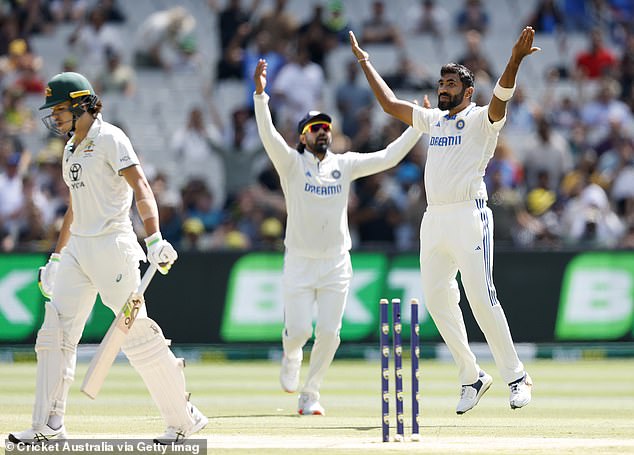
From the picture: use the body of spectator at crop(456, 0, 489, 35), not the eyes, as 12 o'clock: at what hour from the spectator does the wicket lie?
The wicket is roughly at 12 o'clock from the spectator.

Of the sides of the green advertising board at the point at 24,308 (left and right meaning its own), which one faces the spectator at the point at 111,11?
back

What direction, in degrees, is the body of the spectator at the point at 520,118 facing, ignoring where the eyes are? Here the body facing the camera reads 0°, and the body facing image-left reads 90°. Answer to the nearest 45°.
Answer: approximately 0°

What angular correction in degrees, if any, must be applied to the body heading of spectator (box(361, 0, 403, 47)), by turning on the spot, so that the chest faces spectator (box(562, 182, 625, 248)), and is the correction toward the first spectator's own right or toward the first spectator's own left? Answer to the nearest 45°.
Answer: approximately 45° to the first spectator's own left

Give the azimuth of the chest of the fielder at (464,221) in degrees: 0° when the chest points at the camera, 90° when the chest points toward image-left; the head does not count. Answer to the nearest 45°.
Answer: approximately 45°

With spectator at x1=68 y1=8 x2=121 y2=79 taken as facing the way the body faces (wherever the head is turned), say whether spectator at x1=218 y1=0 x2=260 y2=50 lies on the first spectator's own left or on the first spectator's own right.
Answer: on the first spectator's own left

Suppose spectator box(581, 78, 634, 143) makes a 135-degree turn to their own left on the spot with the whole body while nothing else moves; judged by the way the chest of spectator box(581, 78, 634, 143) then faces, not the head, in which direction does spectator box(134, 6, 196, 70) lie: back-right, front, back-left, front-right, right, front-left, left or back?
back-left

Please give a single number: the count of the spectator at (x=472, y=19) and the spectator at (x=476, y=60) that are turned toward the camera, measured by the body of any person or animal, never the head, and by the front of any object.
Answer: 2
